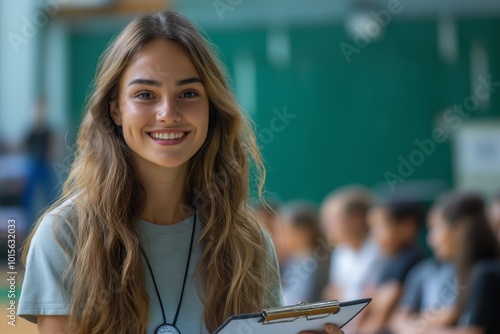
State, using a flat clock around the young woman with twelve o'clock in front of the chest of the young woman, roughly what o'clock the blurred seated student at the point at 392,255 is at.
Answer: The blurred seated student is roughly at 7 o'clock from the young woman.

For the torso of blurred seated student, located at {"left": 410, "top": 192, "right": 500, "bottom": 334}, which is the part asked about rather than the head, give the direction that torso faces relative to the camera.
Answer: to the viewer's left

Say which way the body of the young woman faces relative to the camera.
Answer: toward the camera

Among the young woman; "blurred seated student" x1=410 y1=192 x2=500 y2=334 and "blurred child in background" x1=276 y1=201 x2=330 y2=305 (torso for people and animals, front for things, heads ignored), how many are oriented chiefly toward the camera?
1

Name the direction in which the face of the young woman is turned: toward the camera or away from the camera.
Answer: toward the camera

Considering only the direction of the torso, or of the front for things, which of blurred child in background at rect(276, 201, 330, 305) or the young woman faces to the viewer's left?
the blurred child in background

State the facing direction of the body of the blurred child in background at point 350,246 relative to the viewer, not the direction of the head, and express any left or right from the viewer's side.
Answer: facing the viewer and to the left of the viewer

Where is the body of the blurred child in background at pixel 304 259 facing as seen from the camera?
to the viewer's left

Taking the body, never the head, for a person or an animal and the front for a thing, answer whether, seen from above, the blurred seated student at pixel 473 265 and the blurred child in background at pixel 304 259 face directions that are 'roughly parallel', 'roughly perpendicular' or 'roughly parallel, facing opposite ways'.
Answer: roughly parallel

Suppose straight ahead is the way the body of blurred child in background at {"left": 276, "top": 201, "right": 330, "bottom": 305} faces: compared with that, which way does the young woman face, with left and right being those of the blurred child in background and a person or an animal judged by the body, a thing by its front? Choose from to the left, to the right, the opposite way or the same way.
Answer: to the left
